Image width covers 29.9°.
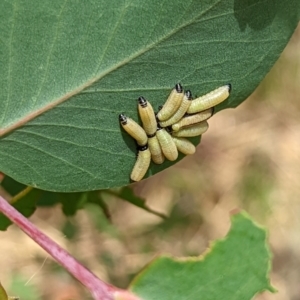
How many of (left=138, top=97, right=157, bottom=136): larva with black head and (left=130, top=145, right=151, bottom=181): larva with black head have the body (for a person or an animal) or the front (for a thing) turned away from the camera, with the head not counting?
2

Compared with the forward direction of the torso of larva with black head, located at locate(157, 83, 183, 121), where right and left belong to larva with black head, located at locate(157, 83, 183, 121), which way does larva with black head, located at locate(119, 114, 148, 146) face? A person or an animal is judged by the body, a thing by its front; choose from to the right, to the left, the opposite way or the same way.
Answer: to the left

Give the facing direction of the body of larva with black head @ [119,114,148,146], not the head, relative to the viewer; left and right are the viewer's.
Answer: facing away from the viewer and to the left of the viewer

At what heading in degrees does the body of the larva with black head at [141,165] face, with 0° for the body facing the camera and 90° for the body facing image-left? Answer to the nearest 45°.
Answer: approximately 180°
